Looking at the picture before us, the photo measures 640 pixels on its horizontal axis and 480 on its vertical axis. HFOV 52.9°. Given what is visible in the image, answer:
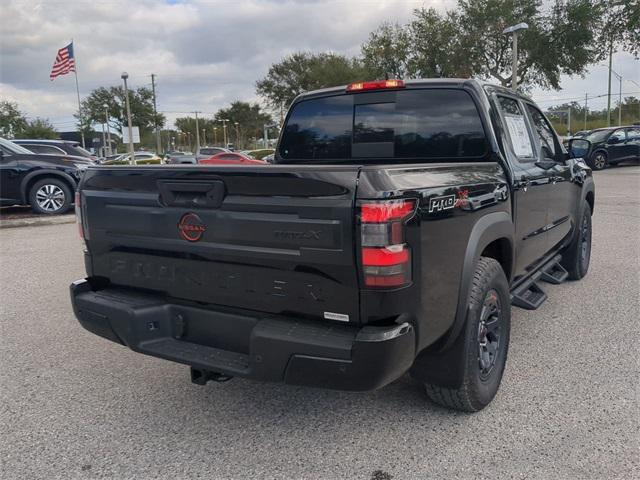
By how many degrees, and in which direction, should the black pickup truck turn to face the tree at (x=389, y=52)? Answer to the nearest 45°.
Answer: approximately 45° to its left

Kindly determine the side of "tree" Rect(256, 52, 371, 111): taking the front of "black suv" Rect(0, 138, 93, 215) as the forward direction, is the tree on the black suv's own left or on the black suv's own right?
on the black suv's own left

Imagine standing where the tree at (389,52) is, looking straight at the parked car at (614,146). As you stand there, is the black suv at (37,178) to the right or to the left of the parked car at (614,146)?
right

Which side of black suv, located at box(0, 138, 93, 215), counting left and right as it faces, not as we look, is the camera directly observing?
right

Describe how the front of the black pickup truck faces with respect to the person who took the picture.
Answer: facing away from the viewer and to the right of the viewer

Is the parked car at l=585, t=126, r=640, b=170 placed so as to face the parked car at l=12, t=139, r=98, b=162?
yes

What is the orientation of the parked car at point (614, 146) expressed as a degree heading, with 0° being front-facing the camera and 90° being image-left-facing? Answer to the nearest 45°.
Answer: approximately 45°

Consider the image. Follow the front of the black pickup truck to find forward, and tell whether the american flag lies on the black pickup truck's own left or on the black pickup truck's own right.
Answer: on the black pickup truck's own left

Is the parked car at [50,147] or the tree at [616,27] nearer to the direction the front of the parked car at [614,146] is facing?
the parked car

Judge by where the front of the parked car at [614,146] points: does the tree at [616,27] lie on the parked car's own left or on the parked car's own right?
on the parked car's own right

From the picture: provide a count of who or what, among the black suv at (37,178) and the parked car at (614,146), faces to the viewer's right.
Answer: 1

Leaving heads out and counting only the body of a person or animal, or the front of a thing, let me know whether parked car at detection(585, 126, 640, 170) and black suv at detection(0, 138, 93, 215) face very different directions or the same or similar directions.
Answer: very different directions
